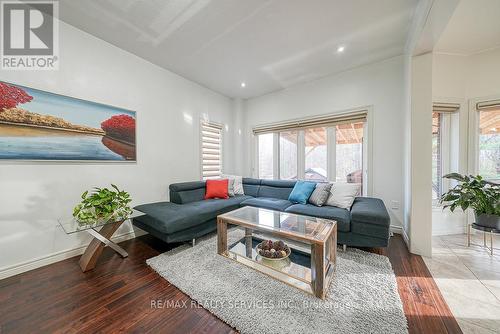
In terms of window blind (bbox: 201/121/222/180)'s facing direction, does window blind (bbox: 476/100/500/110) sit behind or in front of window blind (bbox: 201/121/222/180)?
in front

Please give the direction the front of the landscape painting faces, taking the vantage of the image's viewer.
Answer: facing the viewer and to the right of the viewer

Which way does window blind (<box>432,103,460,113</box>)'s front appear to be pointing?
toward the camera

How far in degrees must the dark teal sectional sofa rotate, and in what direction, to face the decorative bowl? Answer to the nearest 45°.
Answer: approximately 45° to its left

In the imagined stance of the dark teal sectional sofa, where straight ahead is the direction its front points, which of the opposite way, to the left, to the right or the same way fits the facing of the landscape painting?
to the left

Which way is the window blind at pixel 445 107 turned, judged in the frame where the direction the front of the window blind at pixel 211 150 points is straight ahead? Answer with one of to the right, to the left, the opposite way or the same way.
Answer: to the right

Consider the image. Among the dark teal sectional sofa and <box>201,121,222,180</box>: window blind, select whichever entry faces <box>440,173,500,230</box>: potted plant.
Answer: the window blind

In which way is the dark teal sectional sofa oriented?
toward the camera

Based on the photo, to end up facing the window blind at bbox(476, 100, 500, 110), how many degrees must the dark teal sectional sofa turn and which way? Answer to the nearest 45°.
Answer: approximately 90° to its left

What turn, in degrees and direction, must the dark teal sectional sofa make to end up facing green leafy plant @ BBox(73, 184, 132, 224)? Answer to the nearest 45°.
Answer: approximately 90° to its right

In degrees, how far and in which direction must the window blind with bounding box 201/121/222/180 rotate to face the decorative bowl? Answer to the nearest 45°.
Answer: approximately 45° to its right

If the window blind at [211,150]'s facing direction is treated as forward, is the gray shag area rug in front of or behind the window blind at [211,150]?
in front

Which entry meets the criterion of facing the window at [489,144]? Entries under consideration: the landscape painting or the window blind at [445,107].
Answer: the landscape painting

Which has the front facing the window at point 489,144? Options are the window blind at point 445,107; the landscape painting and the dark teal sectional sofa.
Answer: the landscape painting

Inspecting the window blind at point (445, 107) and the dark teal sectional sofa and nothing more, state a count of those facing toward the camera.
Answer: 2
